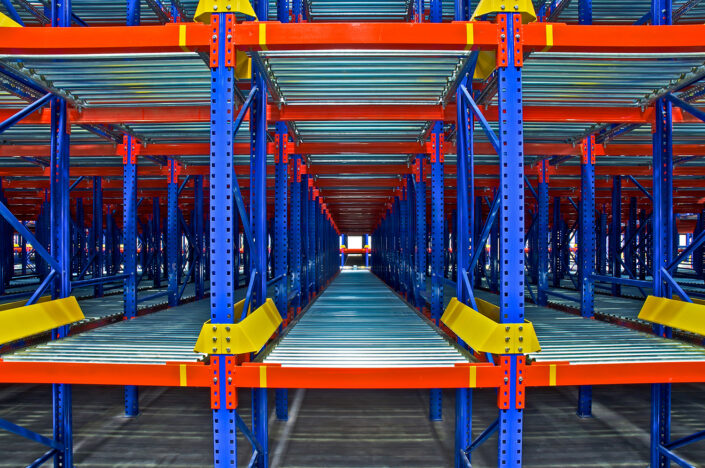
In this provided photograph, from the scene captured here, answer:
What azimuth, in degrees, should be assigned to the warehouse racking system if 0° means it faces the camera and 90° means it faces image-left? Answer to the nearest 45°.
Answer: approximately 0°
